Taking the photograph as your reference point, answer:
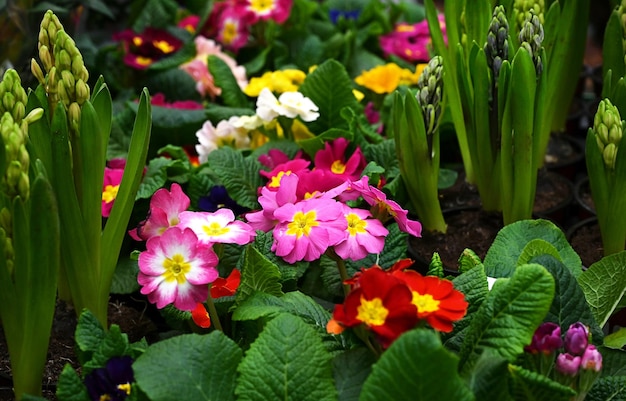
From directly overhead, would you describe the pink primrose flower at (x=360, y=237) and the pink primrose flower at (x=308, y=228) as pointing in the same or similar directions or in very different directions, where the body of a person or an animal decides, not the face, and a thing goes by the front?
same or similar directions

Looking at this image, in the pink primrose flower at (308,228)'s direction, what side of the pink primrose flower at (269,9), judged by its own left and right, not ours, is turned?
front

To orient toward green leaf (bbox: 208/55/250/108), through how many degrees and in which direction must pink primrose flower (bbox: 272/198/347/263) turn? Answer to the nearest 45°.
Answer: approximately 180°

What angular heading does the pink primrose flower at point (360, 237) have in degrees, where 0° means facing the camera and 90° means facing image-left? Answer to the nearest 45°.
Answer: approximately 0°

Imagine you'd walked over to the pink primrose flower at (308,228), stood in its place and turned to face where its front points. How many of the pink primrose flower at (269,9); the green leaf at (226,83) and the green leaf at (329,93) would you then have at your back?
3

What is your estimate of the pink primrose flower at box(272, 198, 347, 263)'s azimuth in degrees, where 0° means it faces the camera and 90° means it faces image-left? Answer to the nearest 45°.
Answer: approximately 0°

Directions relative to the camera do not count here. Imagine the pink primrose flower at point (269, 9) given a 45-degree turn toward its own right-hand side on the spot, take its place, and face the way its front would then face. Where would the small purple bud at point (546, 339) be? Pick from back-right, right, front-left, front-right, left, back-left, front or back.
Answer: front-left

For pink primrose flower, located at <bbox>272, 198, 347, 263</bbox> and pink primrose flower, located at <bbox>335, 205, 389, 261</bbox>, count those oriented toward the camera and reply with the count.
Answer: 2

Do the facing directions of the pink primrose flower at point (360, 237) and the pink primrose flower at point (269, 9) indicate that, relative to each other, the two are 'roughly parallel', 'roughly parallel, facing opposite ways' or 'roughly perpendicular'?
roughly parallel

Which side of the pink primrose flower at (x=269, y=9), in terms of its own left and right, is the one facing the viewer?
front

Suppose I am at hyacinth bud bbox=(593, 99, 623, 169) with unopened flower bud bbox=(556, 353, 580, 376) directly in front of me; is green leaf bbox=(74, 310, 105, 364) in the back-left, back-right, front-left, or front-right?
front-right

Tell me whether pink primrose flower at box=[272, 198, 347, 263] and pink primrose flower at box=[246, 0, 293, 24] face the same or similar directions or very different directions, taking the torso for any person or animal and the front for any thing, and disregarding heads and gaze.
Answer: same or similar directions
